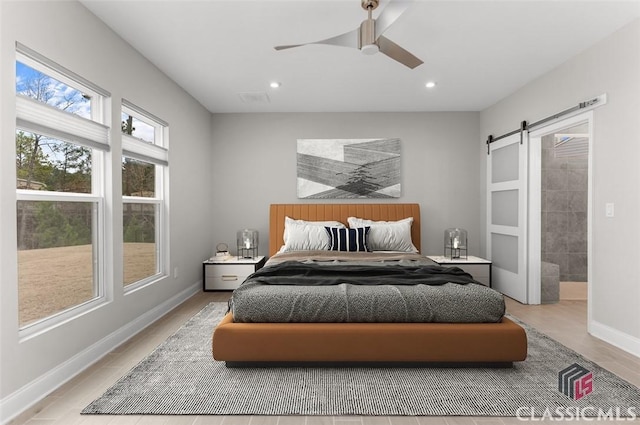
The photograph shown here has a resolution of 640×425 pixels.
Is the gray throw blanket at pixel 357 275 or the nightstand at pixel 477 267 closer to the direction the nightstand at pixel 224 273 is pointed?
the gray throw blanket

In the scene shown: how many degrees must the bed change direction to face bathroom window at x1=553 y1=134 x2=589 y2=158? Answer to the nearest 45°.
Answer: approximately 135° to its left

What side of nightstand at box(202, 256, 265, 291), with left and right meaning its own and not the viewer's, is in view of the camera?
front

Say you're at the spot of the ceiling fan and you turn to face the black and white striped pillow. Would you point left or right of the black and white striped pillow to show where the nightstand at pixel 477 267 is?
right

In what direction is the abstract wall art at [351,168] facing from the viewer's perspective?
toward the camera

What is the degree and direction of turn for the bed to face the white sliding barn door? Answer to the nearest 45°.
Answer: approximately 135° to its left

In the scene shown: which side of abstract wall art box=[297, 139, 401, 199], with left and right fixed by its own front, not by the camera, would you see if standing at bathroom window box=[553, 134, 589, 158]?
left

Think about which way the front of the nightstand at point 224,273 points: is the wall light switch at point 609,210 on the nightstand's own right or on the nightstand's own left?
on the nightstand's own left

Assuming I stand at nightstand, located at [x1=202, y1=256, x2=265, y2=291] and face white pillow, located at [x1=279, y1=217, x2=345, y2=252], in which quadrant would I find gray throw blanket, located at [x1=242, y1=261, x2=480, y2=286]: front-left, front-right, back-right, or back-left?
front-right

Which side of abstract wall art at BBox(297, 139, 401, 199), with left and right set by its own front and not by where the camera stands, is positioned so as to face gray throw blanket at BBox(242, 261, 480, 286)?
front

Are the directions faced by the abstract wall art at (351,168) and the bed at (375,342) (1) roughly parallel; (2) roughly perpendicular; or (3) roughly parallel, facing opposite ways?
roughly parallel

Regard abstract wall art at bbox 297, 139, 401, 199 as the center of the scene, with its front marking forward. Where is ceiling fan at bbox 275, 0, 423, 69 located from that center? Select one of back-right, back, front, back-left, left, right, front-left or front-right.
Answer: front

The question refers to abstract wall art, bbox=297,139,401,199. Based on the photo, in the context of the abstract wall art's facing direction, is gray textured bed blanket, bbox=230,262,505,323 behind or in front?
in front

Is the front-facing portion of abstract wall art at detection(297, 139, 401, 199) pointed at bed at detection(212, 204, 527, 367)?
yes

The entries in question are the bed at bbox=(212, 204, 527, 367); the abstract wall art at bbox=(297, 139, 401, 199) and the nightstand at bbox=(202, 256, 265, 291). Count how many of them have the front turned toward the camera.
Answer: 3

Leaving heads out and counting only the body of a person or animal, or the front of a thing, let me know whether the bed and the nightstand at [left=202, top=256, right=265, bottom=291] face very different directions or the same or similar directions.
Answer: same or similar directions
